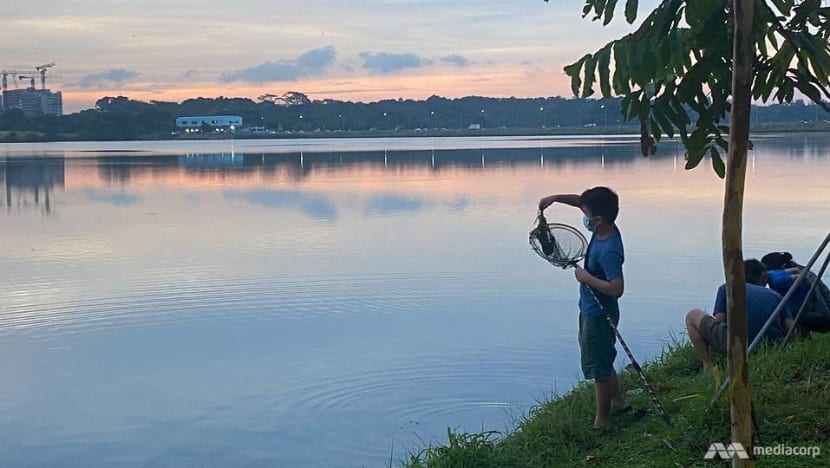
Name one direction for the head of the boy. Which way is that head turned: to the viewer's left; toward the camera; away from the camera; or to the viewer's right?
to the viewer's left

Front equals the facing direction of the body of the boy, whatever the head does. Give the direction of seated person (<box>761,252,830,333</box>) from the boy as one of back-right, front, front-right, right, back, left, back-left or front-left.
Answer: back-right

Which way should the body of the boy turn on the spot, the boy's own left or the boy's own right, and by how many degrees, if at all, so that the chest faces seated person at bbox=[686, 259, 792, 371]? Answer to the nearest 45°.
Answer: approximately 135° to the boy's own right

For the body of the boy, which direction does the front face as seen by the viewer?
to the viewer's left
